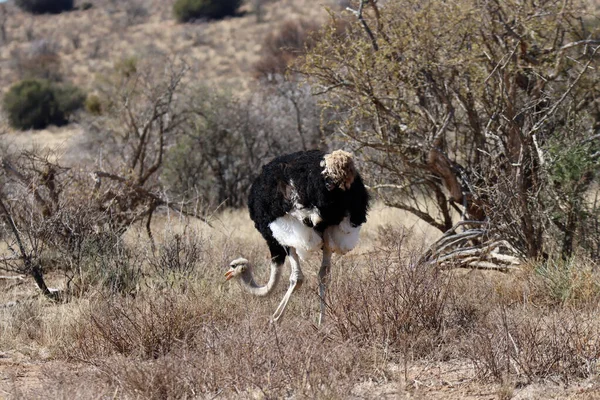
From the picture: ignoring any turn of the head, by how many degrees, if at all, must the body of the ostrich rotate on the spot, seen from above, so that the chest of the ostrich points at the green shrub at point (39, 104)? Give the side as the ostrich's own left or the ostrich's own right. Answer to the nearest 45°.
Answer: approximately 45° to the ostrich's own right

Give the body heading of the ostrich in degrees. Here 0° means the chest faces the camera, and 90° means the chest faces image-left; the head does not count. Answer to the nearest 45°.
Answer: approximately 135°

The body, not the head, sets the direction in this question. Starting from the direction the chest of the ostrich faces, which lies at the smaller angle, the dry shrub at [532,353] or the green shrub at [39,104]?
the green shrub

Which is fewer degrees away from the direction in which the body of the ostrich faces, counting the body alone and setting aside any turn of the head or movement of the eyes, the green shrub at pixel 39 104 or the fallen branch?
the green shrub

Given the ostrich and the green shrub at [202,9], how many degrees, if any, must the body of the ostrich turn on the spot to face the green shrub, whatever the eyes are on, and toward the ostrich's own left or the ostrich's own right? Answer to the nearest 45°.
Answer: approximately 45° to the ostrich's own right

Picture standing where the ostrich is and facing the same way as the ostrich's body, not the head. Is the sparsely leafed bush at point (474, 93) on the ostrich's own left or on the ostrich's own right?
on the ostrich's own right

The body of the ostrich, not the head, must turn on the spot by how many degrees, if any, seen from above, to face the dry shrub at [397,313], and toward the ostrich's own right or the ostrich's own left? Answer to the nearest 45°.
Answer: approximately 180°
